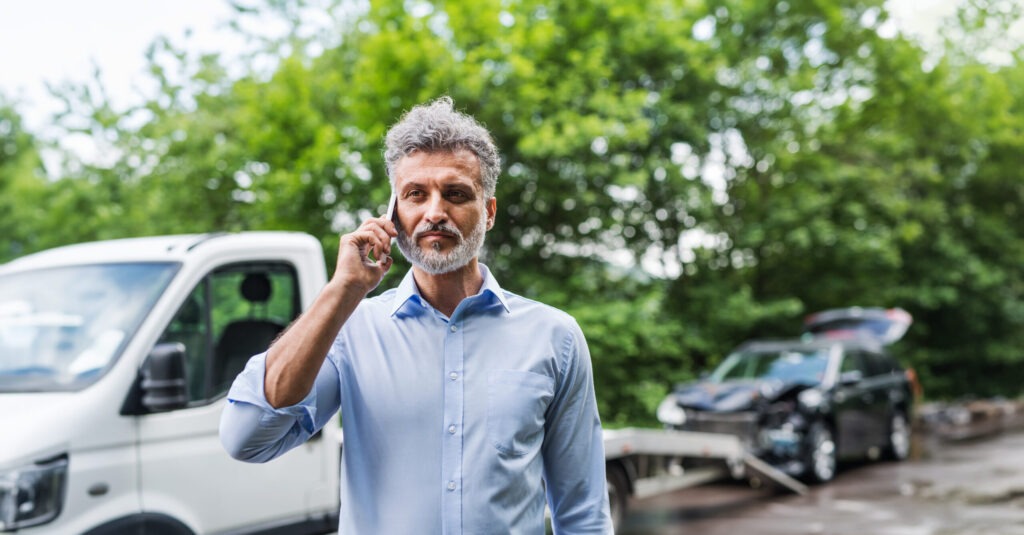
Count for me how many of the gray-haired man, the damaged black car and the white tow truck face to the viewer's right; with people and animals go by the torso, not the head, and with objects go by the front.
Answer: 0

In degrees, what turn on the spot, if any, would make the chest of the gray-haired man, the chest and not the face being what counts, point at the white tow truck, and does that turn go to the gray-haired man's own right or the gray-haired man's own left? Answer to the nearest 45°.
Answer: approximately 135° to the gray-haired man's own right

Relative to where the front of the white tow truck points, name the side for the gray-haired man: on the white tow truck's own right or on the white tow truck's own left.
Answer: on the white tow truck's own left

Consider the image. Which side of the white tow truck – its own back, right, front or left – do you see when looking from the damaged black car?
back

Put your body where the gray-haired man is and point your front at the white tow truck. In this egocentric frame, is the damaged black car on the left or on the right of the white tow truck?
right

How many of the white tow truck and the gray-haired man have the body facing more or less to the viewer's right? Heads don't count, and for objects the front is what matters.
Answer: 0

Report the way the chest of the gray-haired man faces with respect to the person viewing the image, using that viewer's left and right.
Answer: facing the viewer

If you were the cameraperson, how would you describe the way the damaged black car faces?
facing the viewer and to the left of the viewer

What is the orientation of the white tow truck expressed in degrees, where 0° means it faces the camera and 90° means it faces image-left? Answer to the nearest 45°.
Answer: approximately 45°

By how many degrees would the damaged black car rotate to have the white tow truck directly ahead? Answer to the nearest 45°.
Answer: approximately 45° to its left

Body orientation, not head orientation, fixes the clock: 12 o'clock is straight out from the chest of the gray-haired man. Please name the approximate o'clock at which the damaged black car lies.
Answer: The damaged black car is roughly at 7 o'clock from the gray-haired man.
